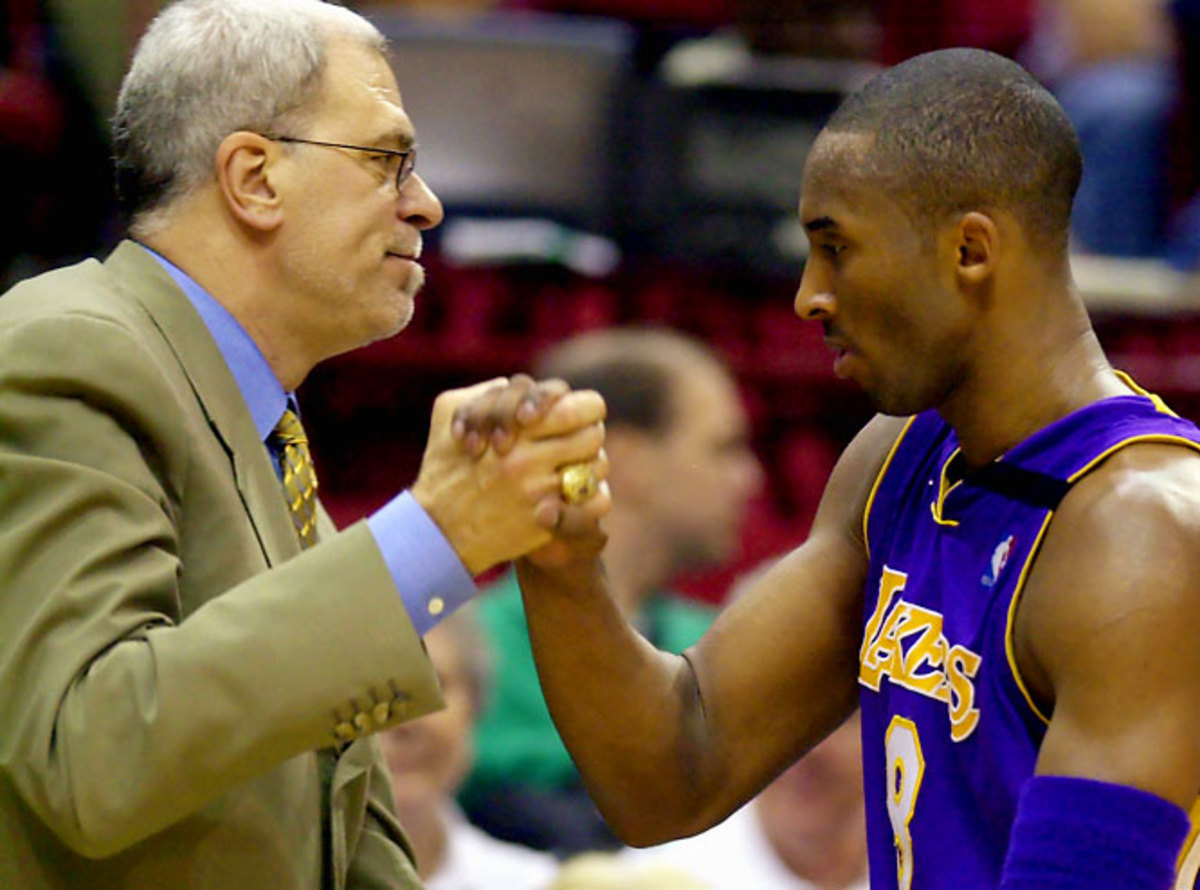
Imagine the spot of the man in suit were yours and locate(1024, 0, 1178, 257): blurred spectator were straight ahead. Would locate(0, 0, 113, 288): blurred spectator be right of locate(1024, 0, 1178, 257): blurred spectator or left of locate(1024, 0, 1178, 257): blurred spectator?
left

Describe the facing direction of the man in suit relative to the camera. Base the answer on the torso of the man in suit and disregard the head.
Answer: to the viewer's right

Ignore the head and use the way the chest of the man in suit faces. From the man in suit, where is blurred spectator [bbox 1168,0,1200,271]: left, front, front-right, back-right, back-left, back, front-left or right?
front-left

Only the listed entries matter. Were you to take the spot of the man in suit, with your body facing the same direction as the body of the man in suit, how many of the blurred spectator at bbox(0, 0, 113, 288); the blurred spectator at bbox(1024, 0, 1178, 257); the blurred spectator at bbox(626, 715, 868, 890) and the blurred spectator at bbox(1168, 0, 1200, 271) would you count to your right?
0

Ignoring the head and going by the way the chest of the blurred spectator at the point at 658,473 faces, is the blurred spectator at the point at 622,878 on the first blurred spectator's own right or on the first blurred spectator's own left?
on the first blurred spectator's own right

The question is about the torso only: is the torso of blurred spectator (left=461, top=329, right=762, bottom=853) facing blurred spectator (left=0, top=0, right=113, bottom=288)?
no

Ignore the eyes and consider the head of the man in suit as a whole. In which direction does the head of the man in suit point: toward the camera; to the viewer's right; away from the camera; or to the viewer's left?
to the viewer's right

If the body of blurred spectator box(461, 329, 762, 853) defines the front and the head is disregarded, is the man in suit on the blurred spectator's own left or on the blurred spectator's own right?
on the blurred spectator's own right

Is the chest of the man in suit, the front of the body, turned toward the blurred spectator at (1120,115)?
no
